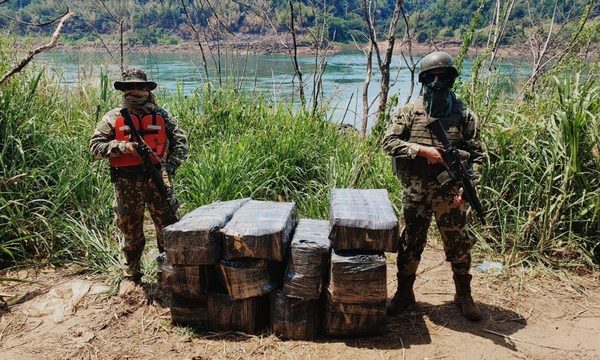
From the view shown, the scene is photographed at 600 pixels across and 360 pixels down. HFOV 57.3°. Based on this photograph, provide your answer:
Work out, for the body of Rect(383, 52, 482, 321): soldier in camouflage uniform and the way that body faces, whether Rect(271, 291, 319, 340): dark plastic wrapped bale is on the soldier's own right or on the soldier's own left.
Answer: on the soldier's own right

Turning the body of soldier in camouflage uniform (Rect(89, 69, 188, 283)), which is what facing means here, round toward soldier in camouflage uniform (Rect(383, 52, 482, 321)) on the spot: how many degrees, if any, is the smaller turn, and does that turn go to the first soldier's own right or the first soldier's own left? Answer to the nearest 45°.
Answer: approximately 45° to the first soldier's own left

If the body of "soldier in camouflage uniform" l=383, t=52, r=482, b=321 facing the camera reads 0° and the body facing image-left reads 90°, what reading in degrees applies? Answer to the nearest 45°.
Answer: approximately 0°

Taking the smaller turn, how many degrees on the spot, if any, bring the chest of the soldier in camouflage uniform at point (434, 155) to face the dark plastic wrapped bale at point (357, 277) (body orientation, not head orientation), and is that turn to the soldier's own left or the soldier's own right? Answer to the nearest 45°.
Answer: approximately 45° to the soldier's own right

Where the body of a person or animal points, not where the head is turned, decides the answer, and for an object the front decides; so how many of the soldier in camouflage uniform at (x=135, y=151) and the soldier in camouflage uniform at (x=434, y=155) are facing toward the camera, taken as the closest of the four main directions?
2

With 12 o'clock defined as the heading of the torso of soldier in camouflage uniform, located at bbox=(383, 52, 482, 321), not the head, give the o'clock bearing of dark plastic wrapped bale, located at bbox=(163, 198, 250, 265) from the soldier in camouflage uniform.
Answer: The dark plastic wrapped bale is roughly at 2 o'clock from the soldier in camouflage uniform.

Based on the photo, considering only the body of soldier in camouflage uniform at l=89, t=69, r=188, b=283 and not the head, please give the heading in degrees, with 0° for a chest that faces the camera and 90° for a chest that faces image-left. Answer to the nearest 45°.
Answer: approximately 0°

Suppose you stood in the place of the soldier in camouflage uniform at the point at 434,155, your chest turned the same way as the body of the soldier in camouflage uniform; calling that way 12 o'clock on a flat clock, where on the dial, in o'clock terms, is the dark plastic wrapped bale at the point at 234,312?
The dark plastic wrapped bale is roughly at 2 o'clock from the soldier in camouflage uniform.
